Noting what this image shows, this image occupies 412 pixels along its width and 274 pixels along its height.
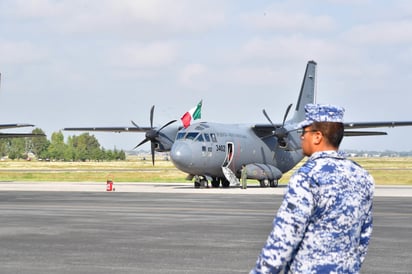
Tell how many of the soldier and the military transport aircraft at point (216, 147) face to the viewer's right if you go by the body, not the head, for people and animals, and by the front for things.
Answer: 0

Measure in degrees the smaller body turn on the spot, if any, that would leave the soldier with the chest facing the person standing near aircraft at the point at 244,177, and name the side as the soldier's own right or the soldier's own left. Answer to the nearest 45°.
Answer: approximately 45° to the soldier's own right

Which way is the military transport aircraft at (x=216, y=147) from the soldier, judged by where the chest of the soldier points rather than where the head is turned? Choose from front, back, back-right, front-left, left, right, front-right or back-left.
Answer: front-right

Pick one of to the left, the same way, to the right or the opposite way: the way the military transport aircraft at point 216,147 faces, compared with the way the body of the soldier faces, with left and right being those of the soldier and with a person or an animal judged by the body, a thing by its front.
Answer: to the left

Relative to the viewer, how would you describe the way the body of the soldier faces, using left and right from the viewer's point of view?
facing away from the viewer and to the left of the viewer

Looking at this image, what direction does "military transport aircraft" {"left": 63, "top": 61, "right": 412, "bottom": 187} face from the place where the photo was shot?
facing the viewer and to the left of the viewer

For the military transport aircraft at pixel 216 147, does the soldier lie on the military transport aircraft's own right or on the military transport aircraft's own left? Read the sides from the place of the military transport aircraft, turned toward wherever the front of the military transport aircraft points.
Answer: on the military transport aircraft's own left
